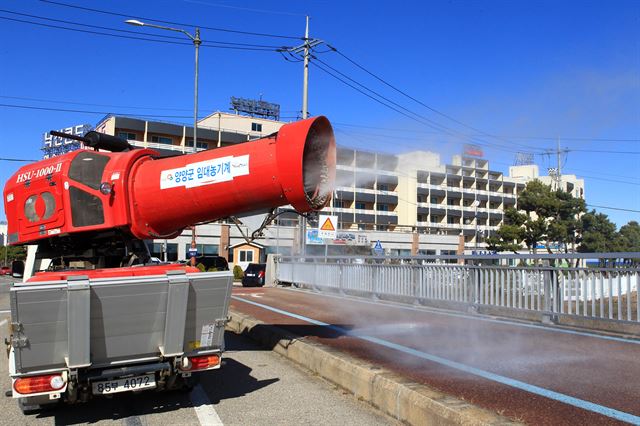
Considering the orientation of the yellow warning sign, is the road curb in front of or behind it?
in front

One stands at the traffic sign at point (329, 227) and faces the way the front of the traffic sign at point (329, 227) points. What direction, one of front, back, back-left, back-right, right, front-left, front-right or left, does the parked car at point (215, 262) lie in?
back-right

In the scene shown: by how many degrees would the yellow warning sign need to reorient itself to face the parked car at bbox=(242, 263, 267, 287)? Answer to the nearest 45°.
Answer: approximately 135° to its right

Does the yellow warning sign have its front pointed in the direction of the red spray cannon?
yes

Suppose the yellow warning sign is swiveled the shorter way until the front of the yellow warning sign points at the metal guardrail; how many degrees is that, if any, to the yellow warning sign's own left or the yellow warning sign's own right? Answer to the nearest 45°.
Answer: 0° — it already faces it

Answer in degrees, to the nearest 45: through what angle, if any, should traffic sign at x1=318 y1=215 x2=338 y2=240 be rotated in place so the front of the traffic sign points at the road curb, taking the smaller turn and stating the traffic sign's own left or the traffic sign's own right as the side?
0° — it already faces it

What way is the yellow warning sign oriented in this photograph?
toward the camera

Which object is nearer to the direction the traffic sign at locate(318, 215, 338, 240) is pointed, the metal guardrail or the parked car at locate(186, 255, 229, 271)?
the metal guardrail

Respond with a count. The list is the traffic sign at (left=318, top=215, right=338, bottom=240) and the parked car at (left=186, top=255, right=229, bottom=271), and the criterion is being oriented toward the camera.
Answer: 1

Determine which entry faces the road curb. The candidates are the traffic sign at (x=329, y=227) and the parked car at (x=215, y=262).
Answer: the traffic sign
